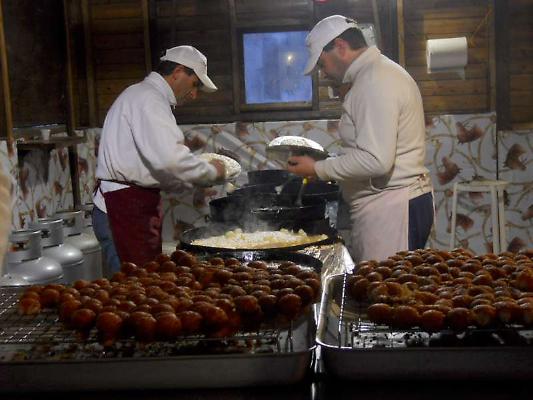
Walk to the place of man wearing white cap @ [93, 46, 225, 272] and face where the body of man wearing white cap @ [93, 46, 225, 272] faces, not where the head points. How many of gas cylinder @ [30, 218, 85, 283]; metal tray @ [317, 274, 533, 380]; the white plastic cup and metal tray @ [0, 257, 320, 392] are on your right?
2

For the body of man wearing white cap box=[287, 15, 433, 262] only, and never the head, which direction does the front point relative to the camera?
to the viewer's left

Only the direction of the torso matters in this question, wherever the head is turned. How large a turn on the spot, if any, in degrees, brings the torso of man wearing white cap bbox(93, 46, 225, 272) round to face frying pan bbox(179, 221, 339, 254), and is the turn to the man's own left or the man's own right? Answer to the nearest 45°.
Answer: approximately 45° to the man's own right

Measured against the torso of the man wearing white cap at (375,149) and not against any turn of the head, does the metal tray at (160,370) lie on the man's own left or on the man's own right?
on the man's own left

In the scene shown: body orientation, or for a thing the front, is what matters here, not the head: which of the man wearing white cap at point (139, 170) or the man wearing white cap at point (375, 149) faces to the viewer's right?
the man wearing white cap at point (139, 170)

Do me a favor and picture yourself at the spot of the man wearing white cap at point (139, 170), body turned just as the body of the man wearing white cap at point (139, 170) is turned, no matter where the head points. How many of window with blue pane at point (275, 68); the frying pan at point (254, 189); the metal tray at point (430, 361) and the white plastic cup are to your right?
1

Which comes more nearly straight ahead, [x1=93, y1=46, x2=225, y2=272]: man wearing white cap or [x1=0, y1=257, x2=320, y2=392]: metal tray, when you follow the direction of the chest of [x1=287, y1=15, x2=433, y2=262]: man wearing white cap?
the man wearing white cap

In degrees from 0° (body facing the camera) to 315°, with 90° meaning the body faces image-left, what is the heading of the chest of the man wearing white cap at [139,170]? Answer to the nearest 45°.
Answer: approximately 270°

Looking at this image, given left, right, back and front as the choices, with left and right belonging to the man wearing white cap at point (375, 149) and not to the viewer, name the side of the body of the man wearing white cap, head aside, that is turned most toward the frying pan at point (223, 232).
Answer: front

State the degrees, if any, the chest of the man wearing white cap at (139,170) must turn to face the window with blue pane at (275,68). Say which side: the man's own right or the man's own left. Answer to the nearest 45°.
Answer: approximately 45° to the man's own left

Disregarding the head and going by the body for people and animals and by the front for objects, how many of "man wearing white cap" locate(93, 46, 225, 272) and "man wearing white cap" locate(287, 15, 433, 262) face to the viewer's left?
1

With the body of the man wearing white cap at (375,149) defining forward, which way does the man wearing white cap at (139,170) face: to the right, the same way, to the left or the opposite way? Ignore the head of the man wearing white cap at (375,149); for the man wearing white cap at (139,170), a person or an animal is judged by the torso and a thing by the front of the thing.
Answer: the opposite way

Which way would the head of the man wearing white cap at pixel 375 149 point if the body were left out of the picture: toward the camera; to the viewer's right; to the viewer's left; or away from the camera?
to the viewer's left

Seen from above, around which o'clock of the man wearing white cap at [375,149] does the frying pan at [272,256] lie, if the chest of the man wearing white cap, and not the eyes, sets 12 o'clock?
The frying pan is roughly at 10 o'clock from the man wearing white cap.
